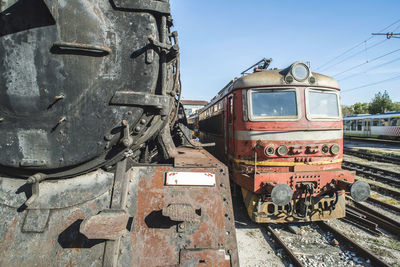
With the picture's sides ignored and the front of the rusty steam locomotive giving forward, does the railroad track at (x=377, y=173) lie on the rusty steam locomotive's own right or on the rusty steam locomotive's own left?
on the rusty steam locomotive's own left

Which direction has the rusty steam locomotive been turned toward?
toward the camera

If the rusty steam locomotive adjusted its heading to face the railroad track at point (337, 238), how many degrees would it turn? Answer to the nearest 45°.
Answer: approximately 90° to its left

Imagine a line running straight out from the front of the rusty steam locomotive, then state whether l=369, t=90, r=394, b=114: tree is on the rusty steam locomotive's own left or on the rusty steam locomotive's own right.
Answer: on the rusty steam locomotive's own left

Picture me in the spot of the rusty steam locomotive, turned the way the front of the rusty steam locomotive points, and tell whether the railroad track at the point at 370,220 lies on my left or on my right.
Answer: on my left

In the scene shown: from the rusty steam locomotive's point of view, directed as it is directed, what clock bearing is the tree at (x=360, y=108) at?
The tree is roughly at 8 o'clock from the rusty steam locomotive.

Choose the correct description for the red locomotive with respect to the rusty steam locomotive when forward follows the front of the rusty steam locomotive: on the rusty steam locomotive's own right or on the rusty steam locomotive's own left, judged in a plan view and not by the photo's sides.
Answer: on the rusty steam locomotive's own left
